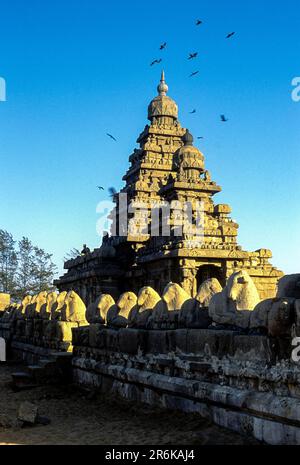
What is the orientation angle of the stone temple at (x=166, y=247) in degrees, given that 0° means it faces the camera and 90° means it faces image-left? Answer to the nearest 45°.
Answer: approximately 315°

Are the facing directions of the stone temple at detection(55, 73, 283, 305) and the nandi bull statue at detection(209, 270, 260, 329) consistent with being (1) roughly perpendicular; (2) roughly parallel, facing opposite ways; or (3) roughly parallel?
roughly parallel

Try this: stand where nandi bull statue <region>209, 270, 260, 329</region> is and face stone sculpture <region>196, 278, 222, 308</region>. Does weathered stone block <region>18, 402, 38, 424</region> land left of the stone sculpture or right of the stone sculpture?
left

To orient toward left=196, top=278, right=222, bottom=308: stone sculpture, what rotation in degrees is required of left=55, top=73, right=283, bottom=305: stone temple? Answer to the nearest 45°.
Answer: approximately 45° to its right
